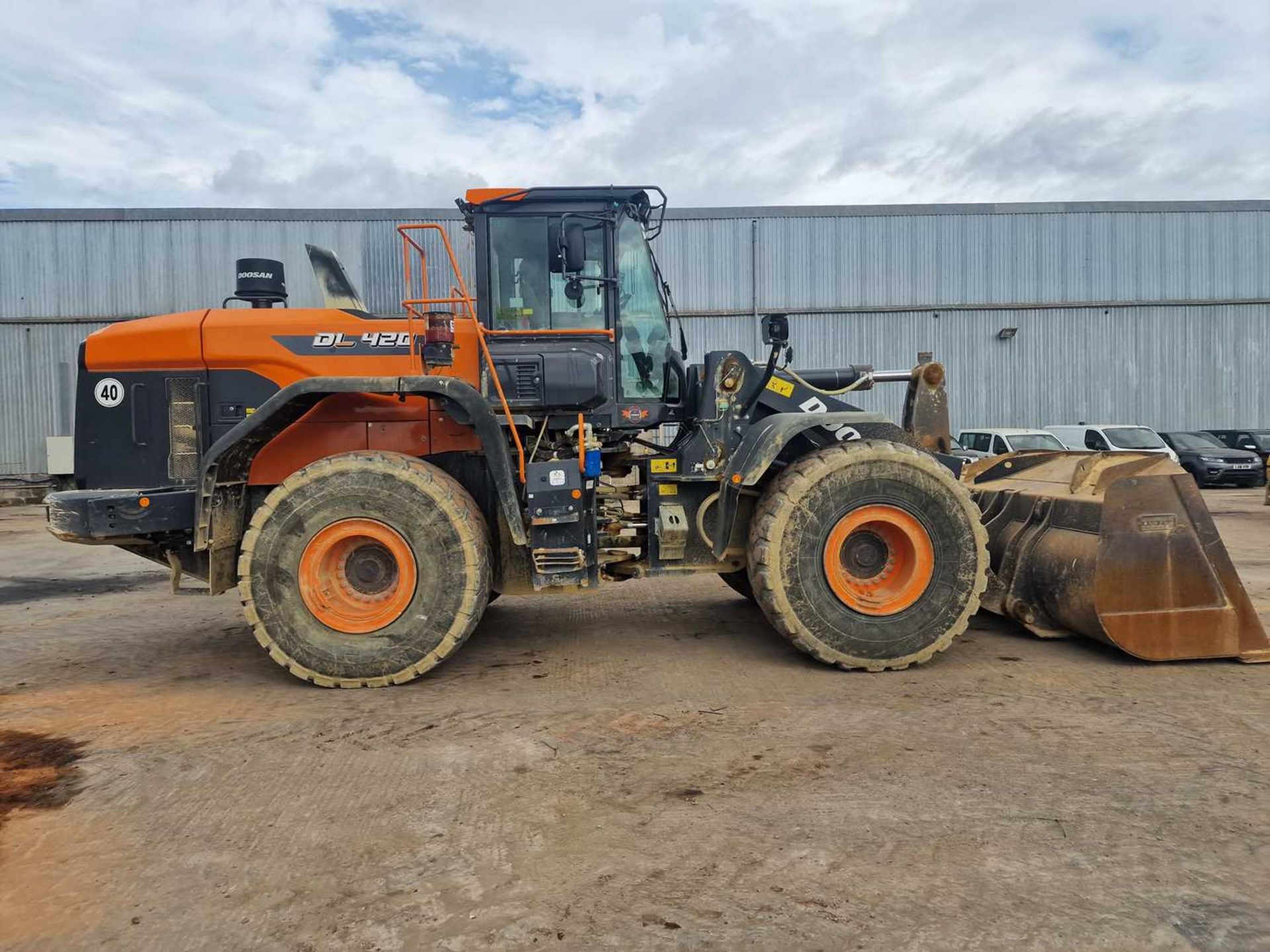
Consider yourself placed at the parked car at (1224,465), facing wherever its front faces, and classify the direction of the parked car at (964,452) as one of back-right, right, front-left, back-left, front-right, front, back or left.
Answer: right

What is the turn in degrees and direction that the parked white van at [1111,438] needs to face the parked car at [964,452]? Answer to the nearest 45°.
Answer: approximately 90° to its right

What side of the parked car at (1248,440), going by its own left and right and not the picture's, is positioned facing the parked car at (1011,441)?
right

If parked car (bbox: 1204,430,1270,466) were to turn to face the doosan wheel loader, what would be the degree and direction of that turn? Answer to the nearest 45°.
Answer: approximately 45° to its right

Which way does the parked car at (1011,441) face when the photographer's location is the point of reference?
facing the viewer and to the right of the viewer

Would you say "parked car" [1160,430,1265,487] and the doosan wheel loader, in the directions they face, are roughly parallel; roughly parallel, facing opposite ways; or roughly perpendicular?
roughly perpendicular

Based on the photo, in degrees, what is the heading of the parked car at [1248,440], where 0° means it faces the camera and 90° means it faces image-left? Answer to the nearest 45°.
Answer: approximately 315°

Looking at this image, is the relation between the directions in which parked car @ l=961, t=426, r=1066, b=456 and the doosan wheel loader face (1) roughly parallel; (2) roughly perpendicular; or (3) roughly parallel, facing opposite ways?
roughly perpendicular

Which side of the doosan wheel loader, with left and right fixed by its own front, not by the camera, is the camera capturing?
right
